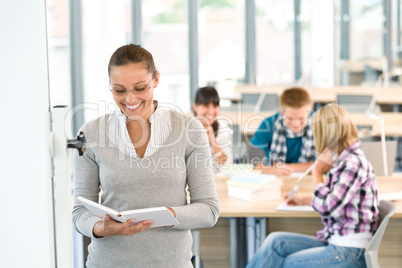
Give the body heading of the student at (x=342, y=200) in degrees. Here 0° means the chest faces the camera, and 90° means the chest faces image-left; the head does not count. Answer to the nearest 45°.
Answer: approximately 90°

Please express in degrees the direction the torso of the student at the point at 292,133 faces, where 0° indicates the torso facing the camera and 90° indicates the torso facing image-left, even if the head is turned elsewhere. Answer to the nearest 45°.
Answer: approximately 0°

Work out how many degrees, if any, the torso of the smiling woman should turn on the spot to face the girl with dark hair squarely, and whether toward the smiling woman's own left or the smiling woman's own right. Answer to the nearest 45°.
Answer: approximately 180°

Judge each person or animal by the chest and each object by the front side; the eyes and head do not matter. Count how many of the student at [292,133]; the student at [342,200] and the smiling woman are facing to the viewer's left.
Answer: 1

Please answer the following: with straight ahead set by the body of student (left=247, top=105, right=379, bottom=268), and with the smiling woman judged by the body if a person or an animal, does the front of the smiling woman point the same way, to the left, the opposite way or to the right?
to the left

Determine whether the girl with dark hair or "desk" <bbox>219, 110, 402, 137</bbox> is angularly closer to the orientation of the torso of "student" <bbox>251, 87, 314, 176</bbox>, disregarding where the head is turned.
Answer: the girl with dark hair

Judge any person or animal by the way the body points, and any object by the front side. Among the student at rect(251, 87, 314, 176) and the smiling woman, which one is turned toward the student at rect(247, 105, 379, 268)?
the student at rect(251, 87, 314, 176)

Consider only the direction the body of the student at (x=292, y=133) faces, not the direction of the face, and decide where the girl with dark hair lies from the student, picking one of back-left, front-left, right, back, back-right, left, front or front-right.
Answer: right

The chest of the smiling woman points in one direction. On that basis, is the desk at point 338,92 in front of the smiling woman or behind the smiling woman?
behind

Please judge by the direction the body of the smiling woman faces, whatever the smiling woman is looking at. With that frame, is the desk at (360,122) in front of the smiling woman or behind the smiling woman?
behind

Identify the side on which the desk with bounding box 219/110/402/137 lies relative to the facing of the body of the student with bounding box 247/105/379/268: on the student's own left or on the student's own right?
on the student's own right

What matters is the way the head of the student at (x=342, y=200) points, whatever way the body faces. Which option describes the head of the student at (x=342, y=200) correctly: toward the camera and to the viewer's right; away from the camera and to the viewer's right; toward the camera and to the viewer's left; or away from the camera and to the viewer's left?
away from the camera and to the viewer's left
